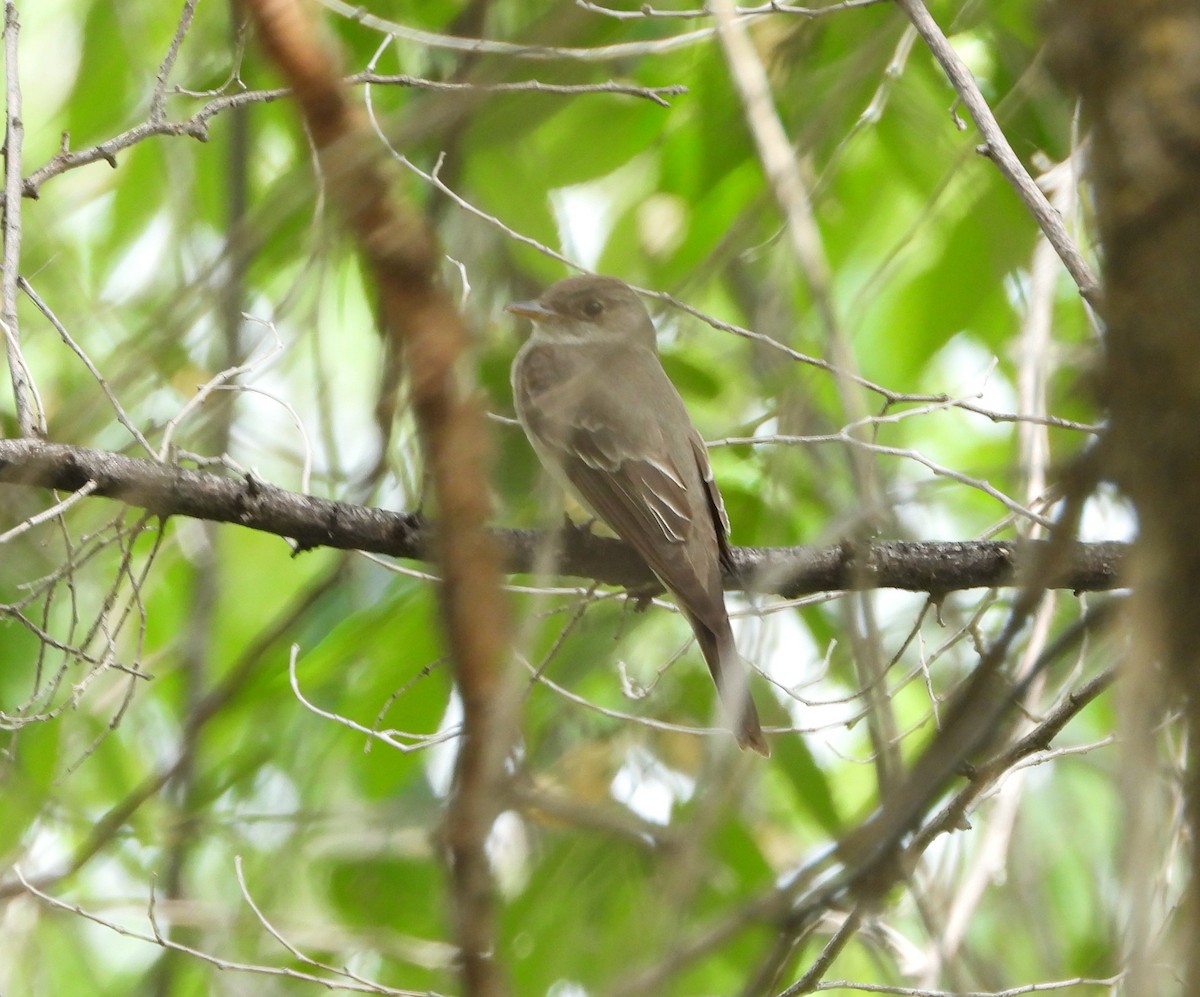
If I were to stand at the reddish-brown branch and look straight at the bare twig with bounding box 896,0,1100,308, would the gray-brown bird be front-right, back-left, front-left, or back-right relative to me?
front-left

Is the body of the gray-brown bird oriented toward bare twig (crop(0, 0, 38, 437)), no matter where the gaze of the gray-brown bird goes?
no

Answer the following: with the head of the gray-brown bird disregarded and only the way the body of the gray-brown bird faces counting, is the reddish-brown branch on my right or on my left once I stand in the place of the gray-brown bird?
on my left
